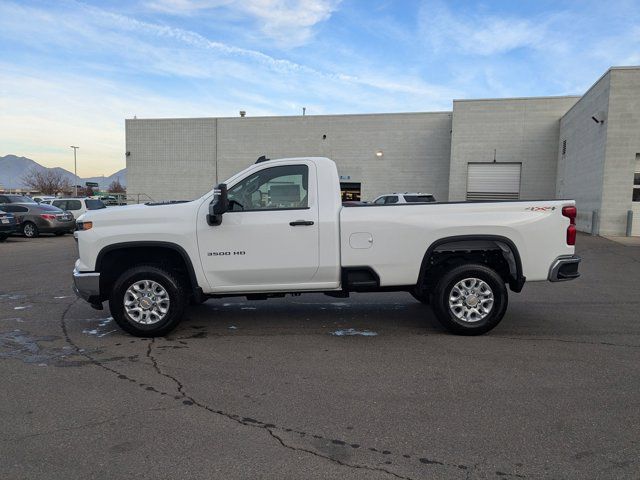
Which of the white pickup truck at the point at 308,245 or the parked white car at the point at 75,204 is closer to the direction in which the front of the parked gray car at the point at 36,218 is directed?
the parked white car

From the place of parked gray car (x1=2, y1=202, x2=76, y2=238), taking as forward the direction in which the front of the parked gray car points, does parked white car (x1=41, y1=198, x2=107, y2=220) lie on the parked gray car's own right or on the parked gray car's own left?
on the parked gray car's own right

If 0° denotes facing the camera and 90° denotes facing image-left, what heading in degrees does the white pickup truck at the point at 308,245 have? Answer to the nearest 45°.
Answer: approximately 90°

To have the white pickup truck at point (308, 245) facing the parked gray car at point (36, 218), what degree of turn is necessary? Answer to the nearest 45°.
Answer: approximately 45° to its right

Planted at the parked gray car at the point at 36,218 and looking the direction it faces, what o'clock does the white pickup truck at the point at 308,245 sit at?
The white pickup truck is roughly at 7 o'clock from the parked gray car.

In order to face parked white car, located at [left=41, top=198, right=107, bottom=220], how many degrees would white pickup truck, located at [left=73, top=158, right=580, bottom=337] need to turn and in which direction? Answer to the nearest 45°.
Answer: approximately 45° to its right

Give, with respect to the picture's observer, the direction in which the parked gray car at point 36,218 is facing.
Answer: facing away from the viewer and to the left of the viewer
